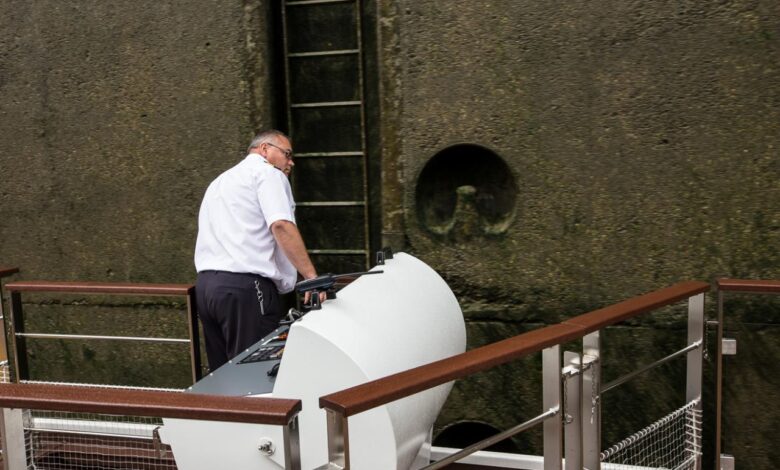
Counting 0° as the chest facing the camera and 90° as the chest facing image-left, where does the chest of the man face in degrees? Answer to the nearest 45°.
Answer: approximately 225°

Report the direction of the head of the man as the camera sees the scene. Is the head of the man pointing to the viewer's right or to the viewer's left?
to the viewer's right

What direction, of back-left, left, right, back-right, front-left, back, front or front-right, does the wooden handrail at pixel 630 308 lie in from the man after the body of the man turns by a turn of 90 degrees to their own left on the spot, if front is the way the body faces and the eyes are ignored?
back

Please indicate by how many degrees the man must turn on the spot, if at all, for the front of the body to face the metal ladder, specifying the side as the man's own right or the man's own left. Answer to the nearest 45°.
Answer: approximately 45° to the man's own left
